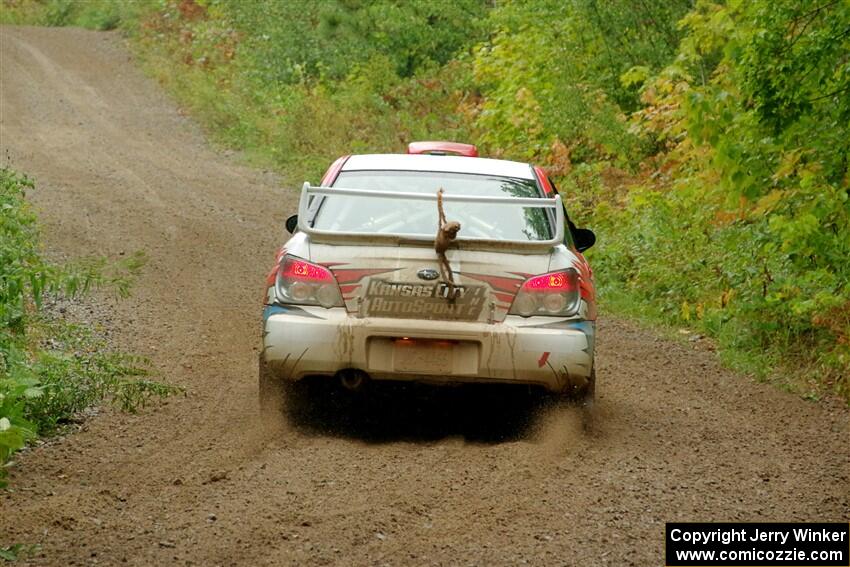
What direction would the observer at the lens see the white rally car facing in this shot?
facing away from the viewer
